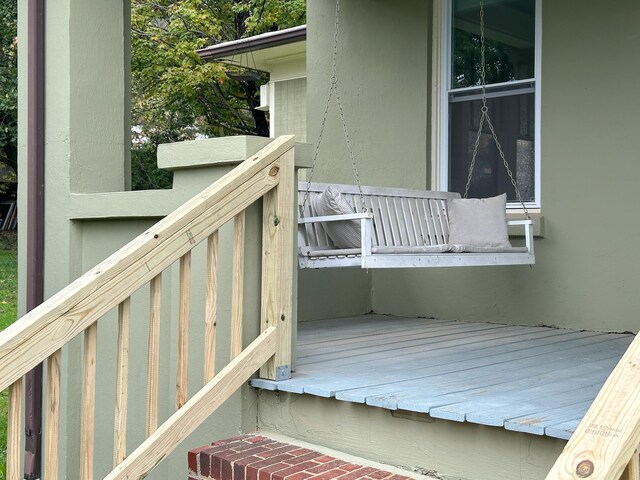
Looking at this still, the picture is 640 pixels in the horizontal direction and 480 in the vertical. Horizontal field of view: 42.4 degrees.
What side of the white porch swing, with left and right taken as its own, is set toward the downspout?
right

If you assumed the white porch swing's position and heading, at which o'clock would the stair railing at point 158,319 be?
The stair railing is roughly at 2 o'clock from the white porch swing.

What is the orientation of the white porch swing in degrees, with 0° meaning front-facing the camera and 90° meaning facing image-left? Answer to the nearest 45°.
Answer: approximately 315°

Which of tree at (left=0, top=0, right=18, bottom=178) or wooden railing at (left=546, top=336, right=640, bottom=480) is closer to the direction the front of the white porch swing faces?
the wooden railing

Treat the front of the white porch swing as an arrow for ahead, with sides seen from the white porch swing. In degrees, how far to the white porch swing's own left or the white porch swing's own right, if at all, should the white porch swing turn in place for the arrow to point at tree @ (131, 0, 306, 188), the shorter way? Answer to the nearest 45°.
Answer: approximately 180°

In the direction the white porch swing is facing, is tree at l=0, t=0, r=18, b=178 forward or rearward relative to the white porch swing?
rearward

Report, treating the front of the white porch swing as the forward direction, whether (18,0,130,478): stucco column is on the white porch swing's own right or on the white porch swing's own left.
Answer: on the white porch swing's own right
